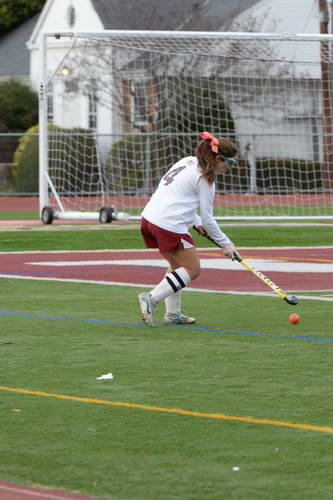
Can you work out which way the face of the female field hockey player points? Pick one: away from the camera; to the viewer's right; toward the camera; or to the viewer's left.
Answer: to the viewer's right

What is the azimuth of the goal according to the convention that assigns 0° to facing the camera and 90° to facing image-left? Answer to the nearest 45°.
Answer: approximately 0°

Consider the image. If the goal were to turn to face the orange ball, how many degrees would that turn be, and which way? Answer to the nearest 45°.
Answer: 0° — it already faces it

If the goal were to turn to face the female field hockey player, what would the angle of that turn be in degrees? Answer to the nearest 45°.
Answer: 0° — it already faces them

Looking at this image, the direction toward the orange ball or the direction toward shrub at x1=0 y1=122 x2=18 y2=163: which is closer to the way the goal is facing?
the orange ball
